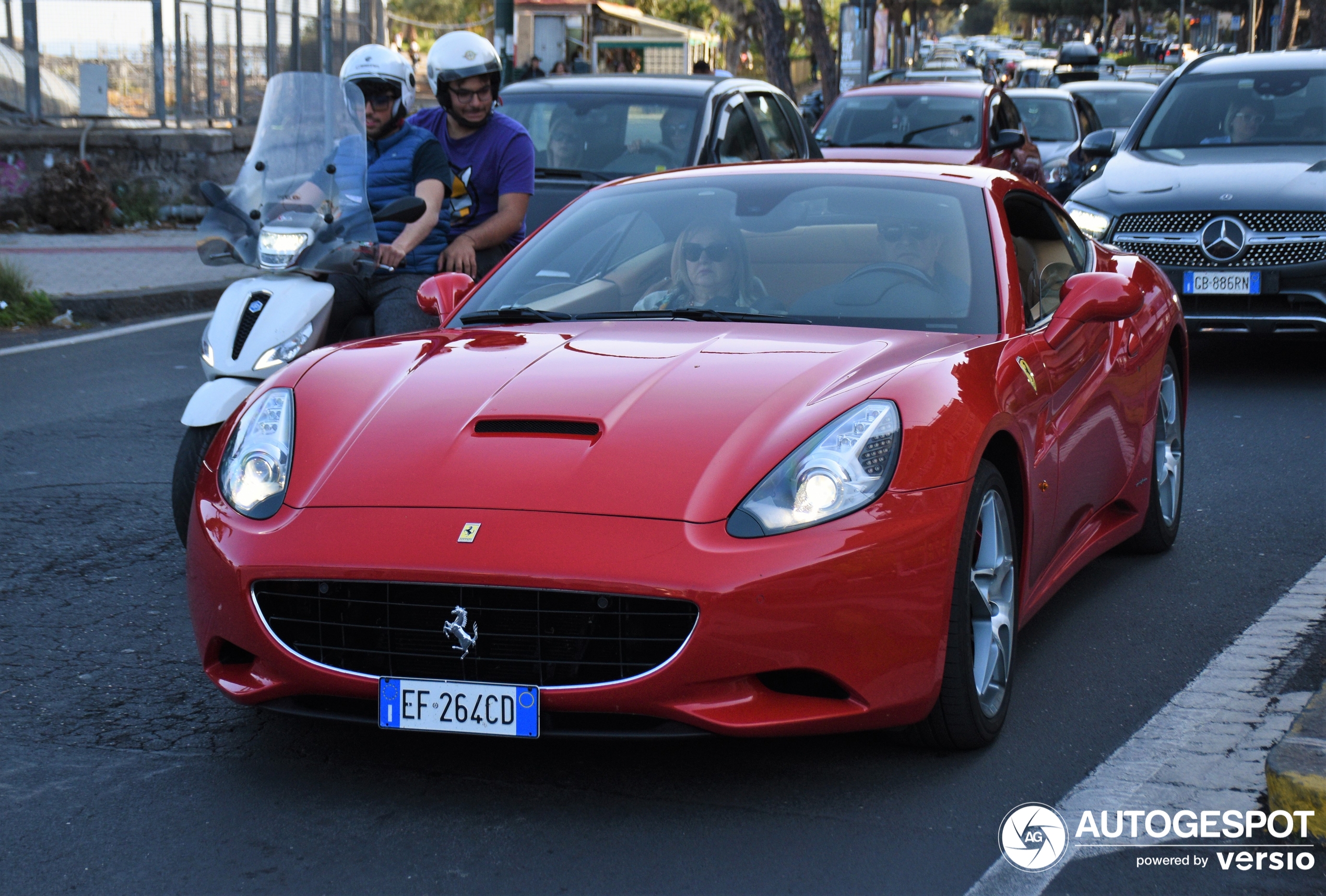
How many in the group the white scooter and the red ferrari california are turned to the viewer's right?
0

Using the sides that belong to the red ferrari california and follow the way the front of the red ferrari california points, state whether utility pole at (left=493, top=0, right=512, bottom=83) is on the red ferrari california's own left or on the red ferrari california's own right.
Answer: on the red ferrari california's own right

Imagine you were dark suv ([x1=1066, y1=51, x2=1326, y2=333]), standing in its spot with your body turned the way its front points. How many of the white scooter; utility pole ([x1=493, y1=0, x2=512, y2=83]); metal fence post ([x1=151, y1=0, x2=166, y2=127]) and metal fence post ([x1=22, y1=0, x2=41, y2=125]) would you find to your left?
0

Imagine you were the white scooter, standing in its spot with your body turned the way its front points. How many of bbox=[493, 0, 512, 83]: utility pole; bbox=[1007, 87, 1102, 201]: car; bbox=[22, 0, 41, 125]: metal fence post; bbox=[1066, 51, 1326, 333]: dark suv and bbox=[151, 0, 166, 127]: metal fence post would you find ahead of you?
0

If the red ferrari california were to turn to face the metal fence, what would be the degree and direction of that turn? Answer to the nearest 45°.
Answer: approximately 135° to its right

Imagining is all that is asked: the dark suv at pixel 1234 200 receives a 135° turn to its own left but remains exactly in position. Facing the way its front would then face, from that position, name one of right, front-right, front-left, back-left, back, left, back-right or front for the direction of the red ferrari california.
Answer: back-right

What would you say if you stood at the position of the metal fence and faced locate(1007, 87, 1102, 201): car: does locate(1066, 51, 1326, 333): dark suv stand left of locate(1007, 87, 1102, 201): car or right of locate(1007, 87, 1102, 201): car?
right

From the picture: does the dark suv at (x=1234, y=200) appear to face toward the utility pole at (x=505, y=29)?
no

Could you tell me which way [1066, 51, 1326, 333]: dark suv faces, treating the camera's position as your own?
facing the viewer

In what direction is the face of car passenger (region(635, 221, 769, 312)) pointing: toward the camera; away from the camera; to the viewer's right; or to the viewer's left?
toward the camera

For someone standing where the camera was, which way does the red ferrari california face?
facing the viewer and to the left of the viewer

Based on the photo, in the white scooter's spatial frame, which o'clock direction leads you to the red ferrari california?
The red ferrari california is roughly at 10 o'clock from the white scooter.

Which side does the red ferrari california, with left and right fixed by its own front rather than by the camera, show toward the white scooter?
right

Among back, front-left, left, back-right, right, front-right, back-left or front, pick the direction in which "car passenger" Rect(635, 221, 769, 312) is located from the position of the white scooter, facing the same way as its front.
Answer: left

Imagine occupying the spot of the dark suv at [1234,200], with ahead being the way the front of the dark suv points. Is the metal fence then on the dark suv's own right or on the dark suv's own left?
on the dark suv's own right

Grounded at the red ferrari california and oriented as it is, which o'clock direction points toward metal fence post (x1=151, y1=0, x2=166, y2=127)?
The metal fence post is roughly at 4 o'clock from the red ferrari california.

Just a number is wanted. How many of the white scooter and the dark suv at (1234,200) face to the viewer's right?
0

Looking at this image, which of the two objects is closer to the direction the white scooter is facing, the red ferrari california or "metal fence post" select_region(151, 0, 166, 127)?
the red ferrari california

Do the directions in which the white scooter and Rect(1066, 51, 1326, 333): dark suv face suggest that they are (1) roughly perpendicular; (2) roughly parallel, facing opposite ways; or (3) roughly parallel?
roughly parallel
